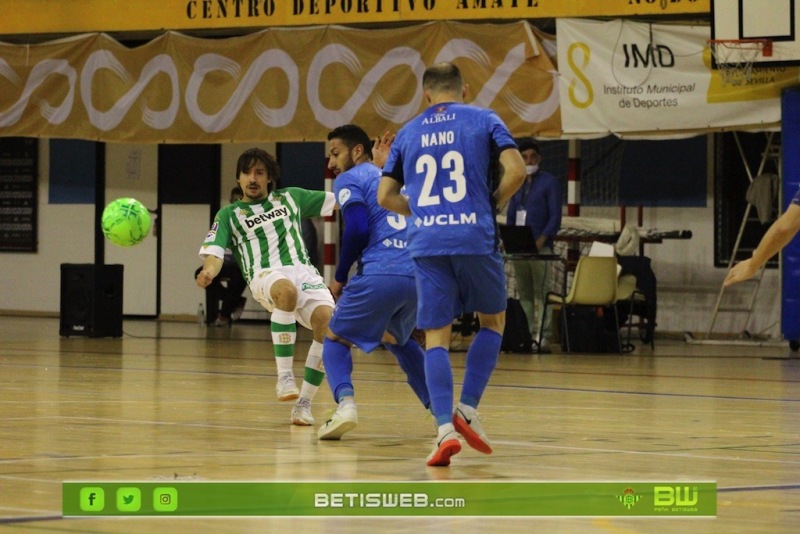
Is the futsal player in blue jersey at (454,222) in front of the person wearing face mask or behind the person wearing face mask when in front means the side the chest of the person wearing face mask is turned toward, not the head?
in front

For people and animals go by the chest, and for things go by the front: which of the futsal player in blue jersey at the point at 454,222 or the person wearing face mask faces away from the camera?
the futsal player in blue jersey

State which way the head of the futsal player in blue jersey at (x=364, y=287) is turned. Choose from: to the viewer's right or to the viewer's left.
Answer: to the viewer's left

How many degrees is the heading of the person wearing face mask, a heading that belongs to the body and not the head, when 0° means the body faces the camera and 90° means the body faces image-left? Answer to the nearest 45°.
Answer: approximately 45°

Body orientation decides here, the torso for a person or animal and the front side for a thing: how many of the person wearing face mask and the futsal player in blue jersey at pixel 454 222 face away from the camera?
1

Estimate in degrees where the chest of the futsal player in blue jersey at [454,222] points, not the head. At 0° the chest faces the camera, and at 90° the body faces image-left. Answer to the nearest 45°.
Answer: approximately 180°

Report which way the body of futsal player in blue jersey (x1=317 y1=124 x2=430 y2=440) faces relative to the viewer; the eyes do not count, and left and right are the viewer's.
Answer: facing away from the viewer and to the left of the viewer

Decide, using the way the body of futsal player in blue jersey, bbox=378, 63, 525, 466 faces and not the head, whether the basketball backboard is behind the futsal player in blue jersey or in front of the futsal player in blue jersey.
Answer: in front

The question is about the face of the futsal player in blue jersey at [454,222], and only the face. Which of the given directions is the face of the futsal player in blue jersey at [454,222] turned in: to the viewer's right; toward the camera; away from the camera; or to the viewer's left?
away from the camera
